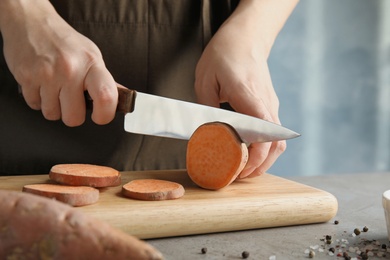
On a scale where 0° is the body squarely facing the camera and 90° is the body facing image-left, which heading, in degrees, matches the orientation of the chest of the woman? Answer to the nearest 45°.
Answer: approximately 0°

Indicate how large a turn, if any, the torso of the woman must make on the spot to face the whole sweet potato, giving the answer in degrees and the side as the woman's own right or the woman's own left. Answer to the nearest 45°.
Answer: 0° — they already face it

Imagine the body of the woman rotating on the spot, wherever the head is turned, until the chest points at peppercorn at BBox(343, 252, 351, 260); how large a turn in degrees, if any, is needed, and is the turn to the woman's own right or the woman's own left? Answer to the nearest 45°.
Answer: approximately 45° to the woman's own left
